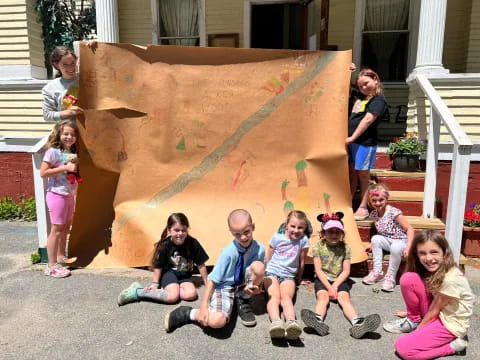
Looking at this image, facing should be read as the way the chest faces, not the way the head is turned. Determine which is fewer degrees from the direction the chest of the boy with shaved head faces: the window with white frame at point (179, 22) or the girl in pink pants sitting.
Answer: the girl in pink pants sitting

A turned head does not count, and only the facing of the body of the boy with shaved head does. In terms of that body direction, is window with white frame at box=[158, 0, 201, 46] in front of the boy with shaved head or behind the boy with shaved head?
behind

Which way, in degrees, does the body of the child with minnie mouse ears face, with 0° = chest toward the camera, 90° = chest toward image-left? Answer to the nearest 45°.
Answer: approximately 0°

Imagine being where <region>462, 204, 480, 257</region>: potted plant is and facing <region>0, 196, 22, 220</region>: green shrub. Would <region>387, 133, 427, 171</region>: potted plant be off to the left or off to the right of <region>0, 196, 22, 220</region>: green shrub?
right

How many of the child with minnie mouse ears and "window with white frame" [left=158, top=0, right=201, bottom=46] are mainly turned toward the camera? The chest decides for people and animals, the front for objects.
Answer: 2

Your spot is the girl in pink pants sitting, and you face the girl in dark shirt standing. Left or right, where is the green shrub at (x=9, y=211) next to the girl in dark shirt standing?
left

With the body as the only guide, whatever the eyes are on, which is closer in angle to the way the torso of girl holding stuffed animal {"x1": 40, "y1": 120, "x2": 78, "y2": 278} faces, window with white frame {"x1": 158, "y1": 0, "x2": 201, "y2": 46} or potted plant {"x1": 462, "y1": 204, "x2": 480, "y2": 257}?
the potted plant

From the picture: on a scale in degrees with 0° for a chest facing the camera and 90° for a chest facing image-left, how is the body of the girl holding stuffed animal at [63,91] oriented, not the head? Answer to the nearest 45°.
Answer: approximately 315°

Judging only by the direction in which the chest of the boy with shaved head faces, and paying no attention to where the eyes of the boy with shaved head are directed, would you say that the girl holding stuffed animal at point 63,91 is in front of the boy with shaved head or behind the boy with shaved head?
behind

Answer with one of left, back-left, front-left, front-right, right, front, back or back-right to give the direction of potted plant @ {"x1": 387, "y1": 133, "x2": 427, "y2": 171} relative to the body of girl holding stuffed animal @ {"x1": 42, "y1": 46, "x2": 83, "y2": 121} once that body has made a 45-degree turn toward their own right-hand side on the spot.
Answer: left
